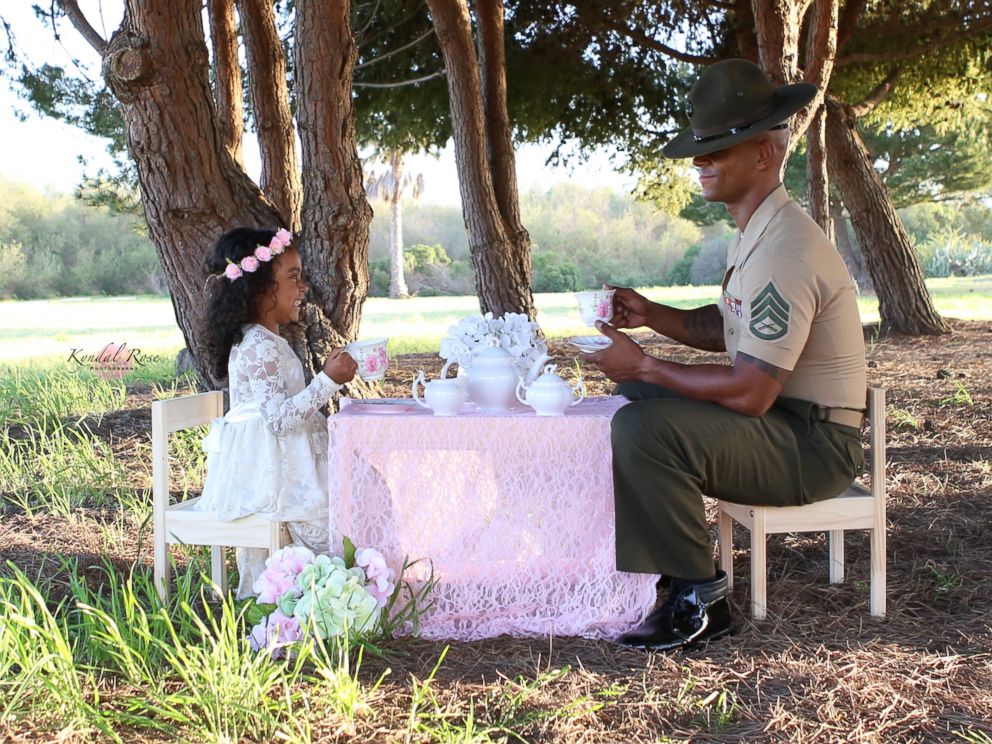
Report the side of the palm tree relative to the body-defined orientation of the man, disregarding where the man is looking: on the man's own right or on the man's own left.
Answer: on the man's own right

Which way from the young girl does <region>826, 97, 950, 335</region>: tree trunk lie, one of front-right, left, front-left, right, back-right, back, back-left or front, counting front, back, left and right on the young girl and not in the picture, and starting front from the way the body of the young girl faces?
front-left

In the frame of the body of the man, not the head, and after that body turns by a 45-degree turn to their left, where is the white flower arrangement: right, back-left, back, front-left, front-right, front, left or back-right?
front-right

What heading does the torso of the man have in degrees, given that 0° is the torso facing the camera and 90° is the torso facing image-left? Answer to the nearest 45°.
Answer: approximately 90°

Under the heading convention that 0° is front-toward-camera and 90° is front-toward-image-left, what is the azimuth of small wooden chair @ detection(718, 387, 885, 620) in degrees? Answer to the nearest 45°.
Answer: approximately 90°

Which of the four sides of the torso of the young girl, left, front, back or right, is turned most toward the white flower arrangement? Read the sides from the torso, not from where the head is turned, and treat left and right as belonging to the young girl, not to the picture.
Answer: front

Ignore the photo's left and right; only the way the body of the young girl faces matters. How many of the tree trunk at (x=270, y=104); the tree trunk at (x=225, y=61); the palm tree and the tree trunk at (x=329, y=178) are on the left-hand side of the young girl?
4

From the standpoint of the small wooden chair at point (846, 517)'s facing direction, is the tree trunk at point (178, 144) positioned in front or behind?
in front

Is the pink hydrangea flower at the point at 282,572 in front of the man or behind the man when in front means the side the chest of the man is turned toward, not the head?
in front

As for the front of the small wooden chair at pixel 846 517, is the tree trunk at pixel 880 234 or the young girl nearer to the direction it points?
the young girl

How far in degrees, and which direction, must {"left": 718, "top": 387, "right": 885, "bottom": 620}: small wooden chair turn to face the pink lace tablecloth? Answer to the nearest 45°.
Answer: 0° — it already faces it

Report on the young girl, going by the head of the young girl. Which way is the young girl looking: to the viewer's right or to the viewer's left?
to the viewer's right

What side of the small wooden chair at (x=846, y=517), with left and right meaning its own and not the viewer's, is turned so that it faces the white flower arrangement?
front

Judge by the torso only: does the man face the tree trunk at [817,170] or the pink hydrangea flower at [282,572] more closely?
the pink hydrangea flower

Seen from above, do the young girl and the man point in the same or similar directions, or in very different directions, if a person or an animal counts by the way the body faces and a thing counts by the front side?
very different directions

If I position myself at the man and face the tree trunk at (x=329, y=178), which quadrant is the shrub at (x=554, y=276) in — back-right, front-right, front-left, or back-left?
front-right

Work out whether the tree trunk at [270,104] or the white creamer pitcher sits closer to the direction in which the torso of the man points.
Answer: the white creamer pitcher

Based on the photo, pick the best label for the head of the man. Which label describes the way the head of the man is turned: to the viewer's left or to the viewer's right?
to the viewer's left

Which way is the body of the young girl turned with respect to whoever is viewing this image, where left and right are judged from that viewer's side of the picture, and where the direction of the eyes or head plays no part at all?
facing to the right of the viewer
